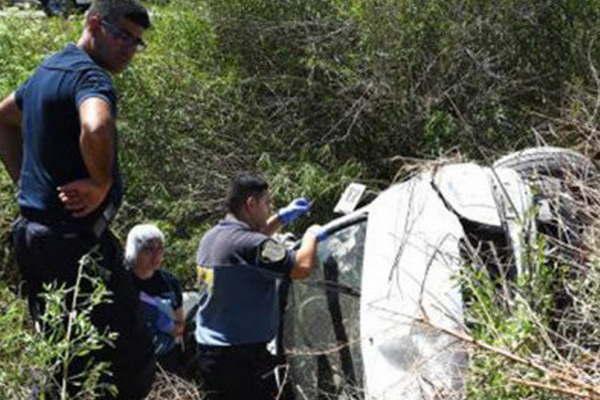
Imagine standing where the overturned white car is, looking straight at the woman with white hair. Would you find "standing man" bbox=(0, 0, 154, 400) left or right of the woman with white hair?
left

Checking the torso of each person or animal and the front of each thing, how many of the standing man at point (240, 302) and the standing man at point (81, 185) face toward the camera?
0

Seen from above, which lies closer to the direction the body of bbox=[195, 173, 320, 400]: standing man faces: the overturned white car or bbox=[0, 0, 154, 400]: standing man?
the overturned white car

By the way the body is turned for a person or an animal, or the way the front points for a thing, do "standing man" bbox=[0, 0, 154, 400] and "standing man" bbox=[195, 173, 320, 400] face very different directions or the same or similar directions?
same or similar directions

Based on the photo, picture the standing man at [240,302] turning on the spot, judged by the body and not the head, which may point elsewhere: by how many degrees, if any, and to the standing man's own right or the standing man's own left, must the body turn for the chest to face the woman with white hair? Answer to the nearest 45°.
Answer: approximately 90° to the standing man's own left

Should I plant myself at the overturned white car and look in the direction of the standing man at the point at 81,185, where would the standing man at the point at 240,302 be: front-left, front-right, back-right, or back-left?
front-right

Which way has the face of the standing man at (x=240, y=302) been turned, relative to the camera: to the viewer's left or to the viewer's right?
to the viewer's right

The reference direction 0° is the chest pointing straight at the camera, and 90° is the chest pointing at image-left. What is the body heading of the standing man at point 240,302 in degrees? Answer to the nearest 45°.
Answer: approximately 225°

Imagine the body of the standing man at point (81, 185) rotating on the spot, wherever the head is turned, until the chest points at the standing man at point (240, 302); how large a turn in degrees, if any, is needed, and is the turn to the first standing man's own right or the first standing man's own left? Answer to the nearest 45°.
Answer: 0° — they already face them

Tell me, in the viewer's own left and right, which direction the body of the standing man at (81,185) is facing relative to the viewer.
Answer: facing away from the viewer and to the right of the viewer

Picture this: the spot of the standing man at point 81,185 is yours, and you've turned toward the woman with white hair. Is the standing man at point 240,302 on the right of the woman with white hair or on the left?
right
